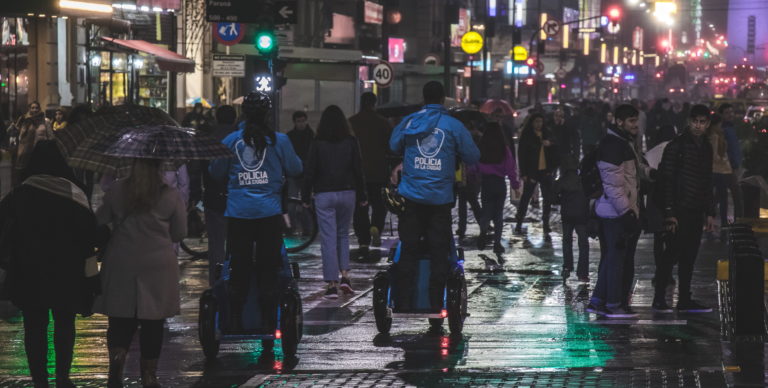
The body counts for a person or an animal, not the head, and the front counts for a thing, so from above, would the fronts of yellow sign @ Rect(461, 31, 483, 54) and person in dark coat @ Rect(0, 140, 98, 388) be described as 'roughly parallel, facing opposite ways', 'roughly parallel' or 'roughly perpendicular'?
roughly parallel, facing opposite ways

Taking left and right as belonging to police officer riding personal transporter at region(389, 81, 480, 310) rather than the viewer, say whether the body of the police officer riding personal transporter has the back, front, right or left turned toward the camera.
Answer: back

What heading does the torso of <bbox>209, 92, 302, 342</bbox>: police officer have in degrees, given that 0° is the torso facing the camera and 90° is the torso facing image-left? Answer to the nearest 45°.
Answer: approximately 180°

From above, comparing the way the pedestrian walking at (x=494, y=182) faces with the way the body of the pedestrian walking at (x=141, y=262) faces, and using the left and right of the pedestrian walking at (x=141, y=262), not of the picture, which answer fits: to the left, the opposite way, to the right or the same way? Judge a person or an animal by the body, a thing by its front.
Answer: the same way

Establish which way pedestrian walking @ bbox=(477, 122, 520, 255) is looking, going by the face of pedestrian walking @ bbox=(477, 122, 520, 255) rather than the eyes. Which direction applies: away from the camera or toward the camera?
away from the camera

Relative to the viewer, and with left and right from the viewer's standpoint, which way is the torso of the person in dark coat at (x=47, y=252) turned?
facing away from the viewer

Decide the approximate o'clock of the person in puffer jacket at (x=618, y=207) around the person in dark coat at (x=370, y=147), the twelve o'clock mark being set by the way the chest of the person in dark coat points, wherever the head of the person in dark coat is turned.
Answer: The person in puffer jacket is roughly at 5 o'clock from the person in dark coat.

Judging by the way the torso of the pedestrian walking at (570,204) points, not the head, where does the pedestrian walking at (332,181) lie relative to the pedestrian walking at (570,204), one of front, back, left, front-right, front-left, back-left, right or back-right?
back-left

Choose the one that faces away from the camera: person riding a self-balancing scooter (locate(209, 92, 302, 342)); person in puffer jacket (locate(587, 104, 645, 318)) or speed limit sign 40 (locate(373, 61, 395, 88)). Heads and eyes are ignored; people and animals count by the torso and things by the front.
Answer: the person riding a self-balancing scooter

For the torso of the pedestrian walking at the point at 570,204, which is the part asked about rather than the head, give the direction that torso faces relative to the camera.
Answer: away from the camera

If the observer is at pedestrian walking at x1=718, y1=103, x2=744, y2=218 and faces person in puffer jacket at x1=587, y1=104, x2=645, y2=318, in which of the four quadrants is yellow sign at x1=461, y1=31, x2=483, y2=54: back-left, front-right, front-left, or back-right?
back-right

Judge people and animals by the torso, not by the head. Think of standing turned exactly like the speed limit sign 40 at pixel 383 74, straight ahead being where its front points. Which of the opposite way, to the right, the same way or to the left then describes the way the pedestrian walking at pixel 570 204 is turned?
the opposite way

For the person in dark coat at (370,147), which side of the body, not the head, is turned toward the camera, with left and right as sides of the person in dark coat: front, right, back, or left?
back

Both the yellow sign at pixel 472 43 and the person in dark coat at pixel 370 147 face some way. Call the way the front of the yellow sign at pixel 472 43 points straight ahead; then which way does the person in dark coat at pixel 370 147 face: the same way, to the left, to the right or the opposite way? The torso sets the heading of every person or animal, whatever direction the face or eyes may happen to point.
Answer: the opposite way

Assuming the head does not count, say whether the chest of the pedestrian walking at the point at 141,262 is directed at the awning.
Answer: yes

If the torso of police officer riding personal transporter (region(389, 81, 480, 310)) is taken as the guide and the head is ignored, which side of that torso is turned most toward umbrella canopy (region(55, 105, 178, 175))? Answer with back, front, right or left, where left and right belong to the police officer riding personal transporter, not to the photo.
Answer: left
